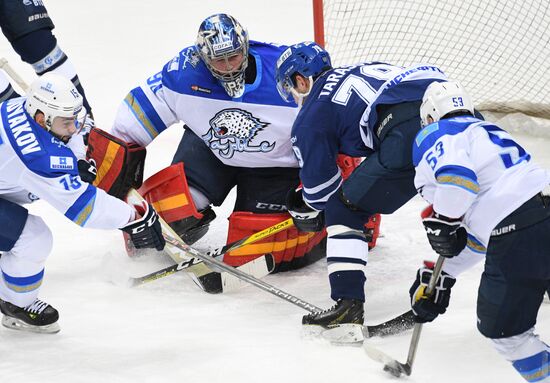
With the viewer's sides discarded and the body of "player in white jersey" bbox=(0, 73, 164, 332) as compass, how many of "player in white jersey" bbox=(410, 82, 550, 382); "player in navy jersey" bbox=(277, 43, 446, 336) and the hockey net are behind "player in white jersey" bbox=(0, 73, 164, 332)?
0

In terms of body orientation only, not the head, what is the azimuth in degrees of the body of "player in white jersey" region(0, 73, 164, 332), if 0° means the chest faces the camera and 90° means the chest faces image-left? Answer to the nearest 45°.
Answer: approximately 270°

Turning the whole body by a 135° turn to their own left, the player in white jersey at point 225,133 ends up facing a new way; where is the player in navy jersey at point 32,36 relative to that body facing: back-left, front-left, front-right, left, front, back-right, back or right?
left

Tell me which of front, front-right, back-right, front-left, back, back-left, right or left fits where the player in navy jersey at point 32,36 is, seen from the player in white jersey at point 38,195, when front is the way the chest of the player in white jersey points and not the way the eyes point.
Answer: left

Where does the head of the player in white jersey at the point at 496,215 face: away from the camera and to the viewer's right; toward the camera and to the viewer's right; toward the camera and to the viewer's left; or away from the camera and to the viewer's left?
away from the camera and to the viewer's left

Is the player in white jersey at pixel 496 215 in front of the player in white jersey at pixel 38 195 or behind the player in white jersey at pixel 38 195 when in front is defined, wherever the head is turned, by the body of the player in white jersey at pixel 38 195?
in front

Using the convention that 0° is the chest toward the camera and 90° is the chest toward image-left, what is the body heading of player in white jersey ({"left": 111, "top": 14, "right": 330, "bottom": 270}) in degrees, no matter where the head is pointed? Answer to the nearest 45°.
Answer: approximately 0°

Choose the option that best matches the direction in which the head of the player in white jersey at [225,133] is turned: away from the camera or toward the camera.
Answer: toward the camera

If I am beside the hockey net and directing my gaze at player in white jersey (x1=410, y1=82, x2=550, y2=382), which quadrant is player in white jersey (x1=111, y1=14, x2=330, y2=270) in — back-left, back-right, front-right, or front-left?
front-right

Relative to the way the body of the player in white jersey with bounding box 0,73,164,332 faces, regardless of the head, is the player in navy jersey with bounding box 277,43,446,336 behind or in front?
in front

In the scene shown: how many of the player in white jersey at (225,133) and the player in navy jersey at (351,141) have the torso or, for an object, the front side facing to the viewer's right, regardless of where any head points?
0

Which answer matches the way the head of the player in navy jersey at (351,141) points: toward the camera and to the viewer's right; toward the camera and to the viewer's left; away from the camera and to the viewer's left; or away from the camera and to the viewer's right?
away from the camera and to the viewer's left

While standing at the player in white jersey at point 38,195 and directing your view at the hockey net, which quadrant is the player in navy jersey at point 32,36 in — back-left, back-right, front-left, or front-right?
front-left
